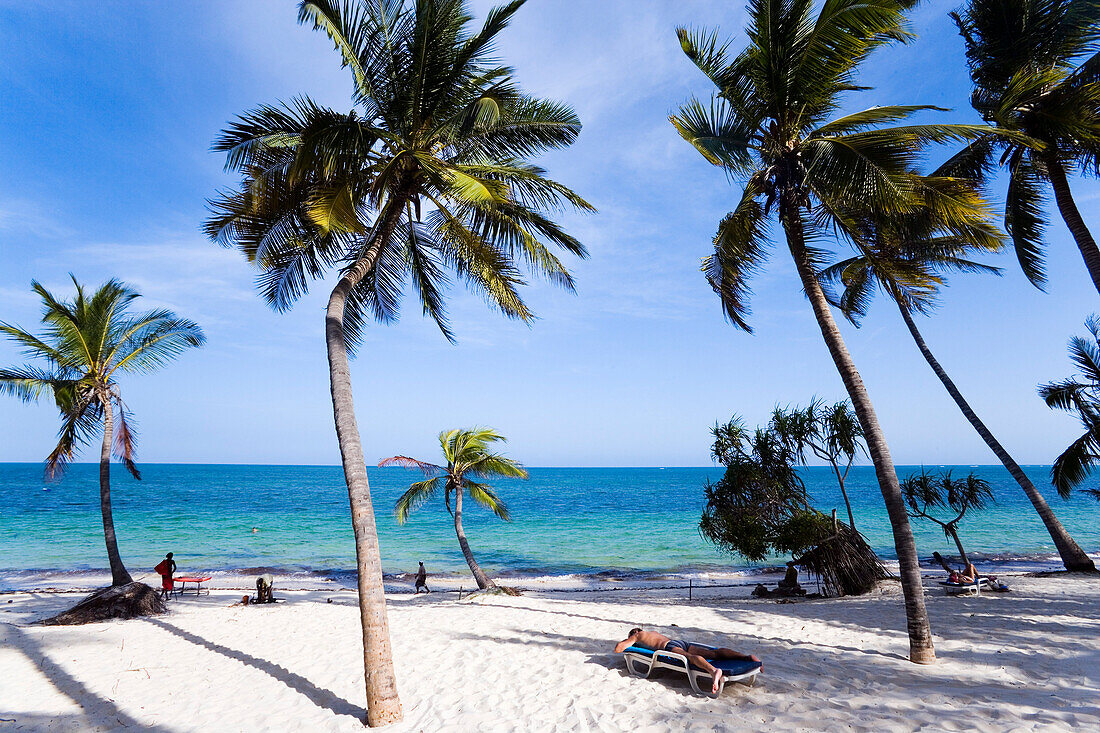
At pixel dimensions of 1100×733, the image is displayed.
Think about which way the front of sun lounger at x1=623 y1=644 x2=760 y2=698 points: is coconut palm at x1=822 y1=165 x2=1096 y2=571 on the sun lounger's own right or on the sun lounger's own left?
on the sun lounger's own left

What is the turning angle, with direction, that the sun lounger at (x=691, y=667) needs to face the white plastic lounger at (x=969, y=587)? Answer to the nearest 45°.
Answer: approximately 90° to its left

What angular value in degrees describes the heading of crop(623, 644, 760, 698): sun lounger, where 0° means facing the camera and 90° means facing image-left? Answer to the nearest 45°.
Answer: approximately 315°
